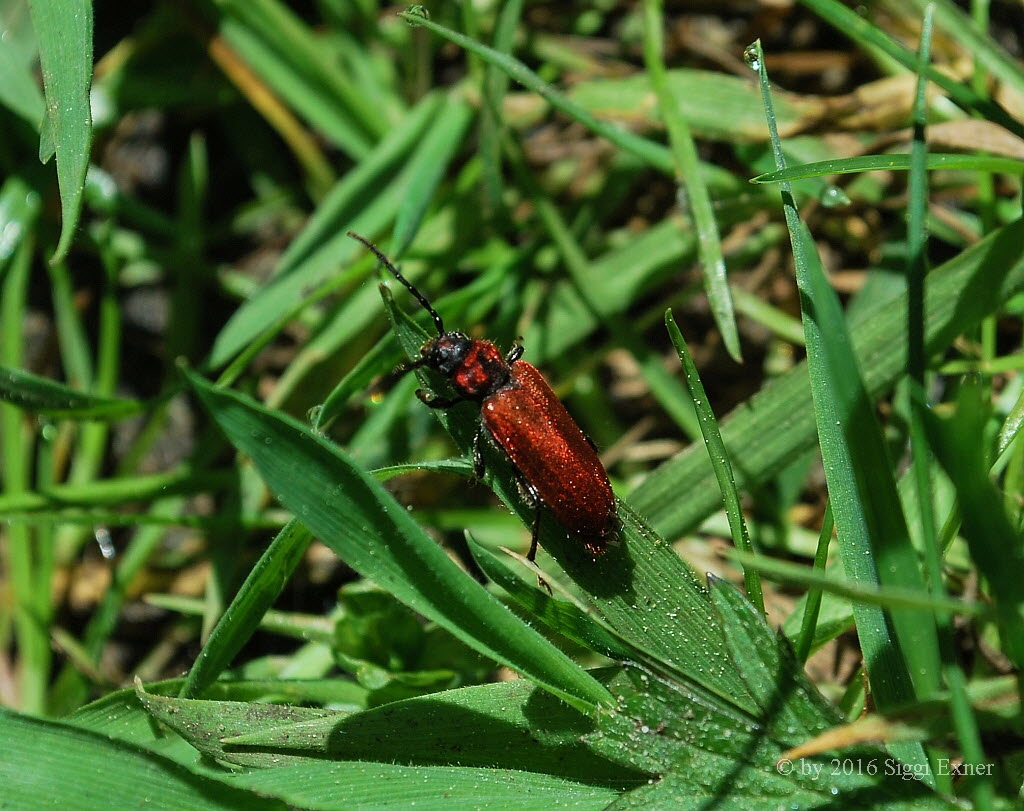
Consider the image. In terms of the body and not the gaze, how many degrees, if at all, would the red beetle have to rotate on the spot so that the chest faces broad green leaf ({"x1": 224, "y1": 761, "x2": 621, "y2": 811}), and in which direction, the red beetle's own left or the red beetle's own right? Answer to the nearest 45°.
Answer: approximately 135° to the red beetle's own left

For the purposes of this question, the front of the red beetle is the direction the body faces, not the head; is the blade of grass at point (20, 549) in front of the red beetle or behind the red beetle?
in front

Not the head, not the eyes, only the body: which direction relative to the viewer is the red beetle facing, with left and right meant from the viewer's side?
facing away from the viewer and to the left of the viewer

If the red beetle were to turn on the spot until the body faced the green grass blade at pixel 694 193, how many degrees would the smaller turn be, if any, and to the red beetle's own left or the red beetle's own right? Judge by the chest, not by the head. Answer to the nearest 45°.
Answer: approximately 90° to the red beetle's own right

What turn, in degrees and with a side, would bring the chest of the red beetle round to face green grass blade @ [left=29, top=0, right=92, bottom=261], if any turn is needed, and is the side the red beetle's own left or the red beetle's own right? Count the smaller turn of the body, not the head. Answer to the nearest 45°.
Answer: approximately 45° to the red beetle's own left

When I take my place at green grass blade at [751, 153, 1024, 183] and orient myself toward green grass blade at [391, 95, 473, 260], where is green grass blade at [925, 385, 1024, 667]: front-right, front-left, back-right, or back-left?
back-left

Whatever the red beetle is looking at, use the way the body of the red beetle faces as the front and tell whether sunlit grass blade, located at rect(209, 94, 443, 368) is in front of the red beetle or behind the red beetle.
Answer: in front
